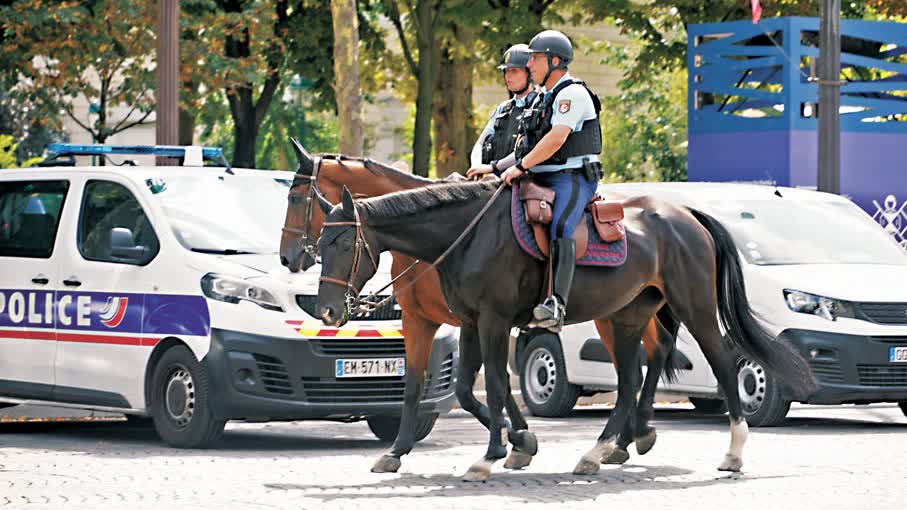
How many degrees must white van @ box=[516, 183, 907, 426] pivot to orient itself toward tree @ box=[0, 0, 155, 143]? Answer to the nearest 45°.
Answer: approximately 180°

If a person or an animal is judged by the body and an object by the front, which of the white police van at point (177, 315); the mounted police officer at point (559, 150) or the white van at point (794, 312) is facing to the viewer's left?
the mounted police officer

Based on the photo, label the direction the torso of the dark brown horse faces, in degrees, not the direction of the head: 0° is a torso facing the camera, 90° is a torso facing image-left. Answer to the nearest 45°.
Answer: approximately 90°

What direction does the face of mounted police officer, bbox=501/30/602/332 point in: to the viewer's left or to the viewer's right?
to the viewer's left

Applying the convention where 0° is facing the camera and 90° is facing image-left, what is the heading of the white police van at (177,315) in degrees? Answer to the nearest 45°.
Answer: approximately 315°

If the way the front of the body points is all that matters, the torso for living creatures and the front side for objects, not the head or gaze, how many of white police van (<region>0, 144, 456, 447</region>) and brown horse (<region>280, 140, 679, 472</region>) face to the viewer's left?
1

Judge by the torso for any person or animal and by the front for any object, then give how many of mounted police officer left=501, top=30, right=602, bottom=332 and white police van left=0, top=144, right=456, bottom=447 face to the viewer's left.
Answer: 1

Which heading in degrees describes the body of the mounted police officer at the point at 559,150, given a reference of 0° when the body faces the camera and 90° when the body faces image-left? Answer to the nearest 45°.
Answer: approximately 90°

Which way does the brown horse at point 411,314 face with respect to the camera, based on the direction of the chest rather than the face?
to the viewer's left
